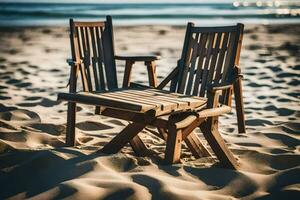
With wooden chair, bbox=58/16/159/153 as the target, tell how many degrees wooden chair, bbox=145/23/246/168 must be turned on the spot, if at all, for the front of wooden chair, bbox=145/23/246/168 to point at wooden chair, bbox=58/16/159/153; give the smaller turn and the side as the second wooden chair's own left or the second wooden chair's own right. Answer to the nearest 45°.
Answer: approximately 45° to the second wooden chair's own right

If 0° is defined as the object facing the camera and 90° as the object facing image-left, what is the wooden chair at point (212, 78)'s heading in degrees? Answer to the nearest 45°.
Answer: approximately 45°
